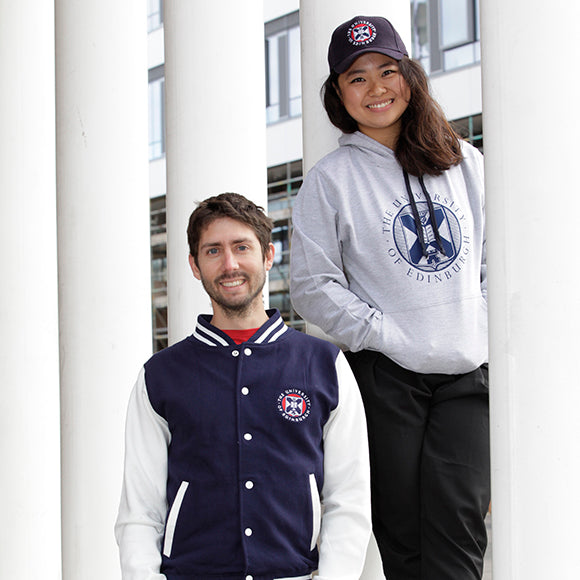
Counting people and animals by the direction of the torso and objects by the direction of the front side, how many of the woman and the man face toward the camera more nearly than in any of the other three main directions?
2

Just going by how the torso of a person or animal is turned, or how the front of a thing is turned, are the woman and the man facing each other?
no

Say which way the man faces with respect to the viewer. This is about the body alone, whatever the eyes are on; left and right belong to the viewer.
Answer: facing the viewer

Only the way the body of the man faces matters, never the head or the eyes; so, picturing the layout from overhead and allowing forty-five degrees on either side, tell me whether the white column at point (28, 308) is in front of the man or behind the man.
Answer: behind

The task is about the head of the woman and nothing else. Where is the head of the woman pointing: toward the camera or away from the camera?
toward the camera

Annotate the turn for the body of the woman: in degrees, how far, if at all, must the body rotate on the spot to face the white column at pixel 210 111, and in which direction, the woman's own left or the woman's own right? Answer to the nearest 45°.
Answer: approximately 135° to the woman's own right

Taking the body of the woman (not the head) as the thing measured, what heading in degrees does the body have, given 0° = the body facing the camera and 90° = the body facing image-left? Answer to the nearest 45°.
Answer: approximately 0°

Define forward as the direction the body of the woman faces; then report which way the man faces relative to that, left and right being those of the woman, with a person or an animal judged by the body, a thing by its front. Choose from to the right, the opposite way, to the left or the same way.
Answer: the same way
